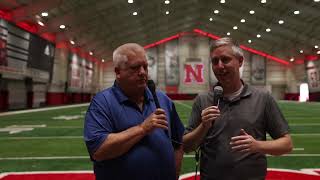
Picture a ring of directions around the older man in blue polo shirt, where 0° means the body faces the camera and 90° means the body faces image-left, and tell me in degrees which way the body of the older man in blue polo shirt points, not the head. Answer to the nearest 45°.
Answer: approximately 315°

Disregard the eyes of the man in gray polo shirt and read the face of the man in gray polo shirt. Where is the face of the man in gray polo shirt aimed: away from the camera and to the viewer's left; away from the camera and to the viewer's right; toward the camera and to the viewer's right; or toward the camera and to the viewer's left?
toward the camera and to the viewer's left

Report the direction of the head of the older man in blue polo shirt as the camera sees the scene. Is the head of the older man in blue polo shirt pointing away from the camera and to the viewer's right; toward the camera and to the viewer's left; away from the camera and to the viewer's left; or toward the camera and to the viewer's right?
toward the camera and to the viewer's right

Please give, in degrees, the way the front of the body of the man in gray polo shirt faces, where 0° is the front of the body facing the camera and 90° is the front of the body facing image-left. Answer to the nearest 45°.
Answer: approximately 45°
